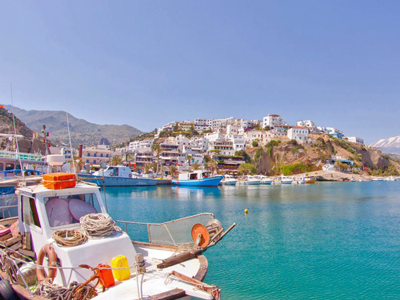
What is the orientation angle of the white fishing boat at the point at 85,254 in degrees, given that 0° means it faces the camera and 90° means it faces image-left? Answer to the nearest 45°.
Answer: approximately 315°
